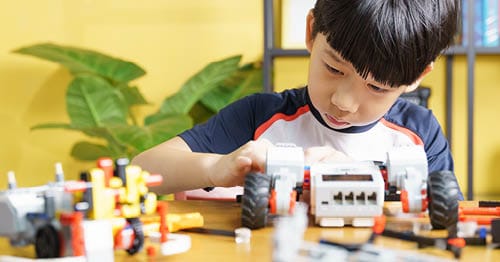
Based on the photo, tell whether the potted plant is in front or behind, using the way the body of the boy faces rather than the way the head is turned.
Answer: behind

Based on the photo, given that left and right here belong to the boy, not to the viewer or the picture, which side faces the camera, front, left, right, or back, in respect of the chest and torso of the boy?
front
